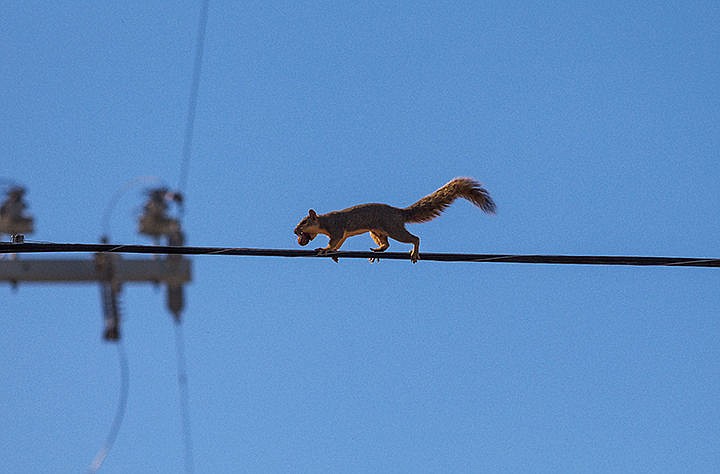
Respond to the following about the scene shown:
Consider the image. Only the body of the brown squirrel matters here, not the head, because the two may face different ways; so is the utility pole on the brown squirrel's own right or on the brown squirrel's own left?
on the brown squirrel's own right

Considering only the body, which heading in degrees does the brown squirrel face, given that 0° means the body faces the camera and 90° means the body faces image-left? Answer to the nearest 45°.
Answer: approximately 90°
